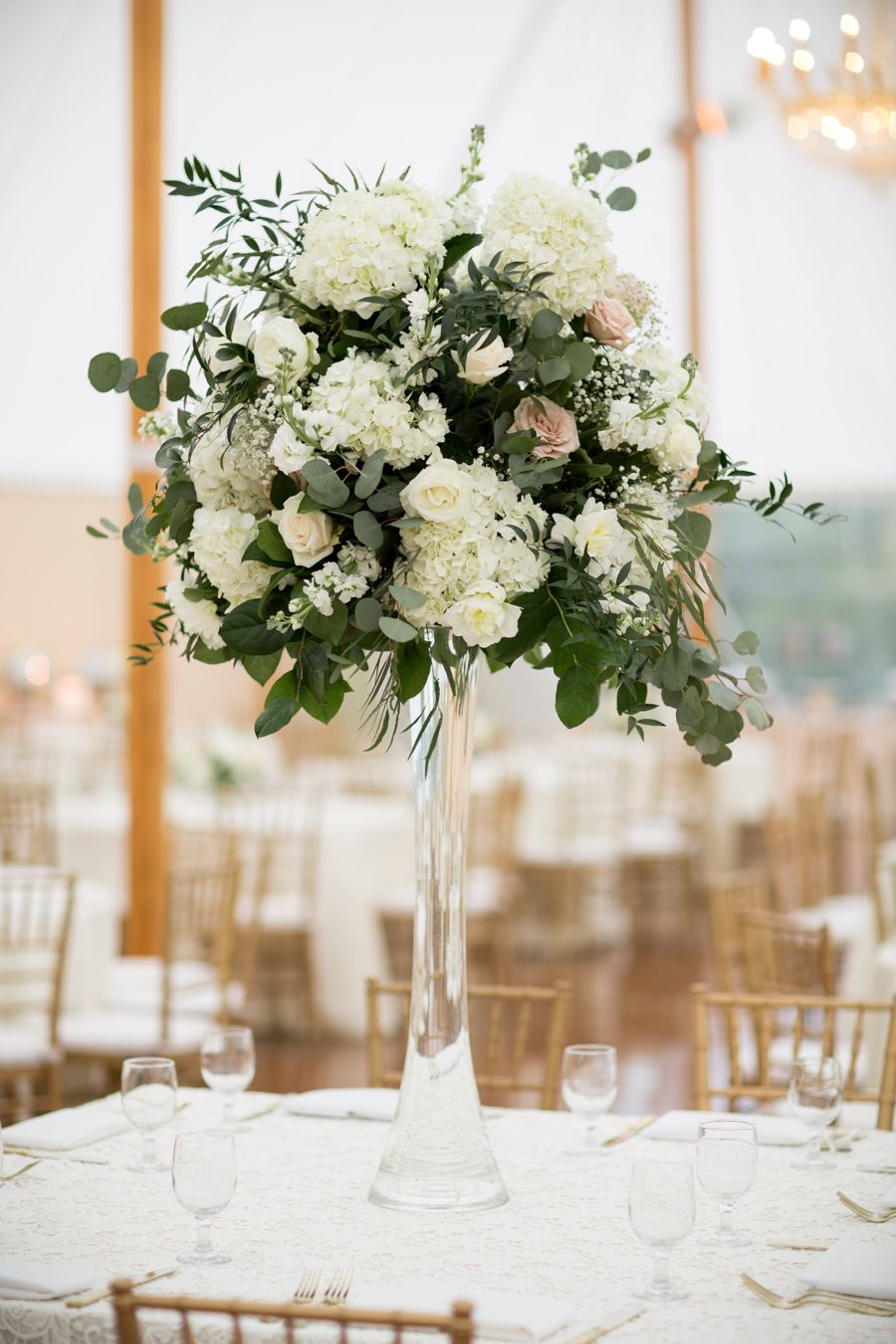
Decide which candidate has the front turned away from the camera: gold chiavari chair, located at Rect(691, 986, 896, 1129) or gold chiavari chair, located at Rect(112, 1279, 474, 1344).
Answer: gold chiavari chair, located at Rect(112, 1279, 474, 1344)

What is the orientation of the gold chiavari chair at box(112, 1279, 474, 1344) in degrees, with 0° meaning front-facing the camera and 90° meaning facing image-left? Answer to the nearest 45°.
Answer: approximately 180°

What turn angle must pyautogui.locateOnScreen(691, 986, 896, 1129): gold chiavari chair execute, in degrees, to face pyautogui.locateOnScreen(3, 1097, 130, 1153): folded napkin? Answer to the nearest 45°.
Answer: approximately 45° to its right

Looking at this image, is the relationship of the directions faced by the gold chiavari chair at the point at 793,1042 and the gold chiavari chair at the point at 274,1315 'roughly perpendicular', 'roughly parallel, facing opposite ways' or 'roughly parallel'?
roughly parallel, facing opposite ways

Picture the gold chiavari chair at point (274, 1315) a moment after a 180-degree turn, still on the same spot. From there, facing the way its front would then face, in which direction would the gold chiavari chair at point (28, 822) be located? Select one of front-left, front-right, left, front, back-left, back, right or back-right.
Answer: back

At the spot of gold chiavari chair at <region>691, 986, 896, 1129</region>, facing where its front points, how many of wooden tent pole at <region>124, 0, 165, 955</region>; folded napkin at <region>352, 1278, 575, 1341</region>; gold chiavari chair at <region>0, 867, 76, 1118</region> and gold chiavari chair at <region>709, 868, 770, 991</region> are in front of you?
1

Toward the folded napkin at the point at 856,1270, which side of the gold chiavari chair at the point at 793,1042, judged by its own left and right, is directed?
front

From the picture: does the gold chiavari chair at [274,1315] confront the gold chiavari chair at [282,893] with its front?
yes

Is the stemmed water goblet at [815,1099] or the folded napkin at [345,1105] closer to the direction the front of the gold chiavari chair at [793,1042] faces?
the stemmed water goblet

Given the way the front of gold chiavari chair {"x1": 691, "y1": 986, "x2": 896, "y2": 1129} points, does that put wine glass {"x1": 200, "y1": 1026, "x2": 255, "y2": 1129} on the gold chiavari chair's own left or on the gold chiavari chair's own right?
on the gold chiavari chair's own right

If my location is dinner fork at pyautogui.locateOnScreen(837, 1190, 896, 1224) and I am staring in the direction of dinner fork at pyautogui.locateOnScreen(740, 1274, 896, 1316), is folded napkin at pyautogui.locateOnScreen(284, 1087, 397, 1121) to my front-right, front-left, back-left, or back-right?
back-right

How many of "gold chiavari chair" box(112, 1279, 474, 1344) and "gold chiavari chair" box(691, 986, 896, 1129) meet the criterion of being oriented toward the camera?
1

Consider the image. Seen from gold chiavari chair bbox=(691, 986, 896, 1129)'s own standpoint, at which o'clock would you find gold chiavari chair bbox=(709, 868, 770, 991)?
gold chiavari chair bbox=(709, 868, 770, 991) is roughly at 6 o'clock from gold chiavari chair bbox=(691, 986, 896, 1129).

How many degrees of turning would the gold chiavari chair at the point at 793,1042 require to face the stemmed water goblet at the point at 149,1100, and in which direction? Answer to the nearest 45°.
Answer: approximately 45° to its right

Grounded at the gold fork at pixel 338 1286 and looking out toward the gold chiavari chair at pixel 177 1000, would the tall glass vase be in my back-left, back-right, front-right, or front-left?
front-right

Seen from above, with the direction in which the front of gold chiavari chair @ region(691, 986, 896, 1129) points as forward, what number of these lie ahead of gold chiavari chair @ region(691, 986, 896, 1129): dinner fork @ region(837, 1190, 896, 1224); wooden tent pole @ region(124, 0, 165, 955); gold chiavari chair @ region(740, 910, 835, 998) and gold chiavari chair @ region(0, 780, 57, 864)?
1

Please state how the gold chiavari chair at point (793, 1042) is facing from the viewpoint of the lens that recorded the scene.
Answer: facing the viewer
